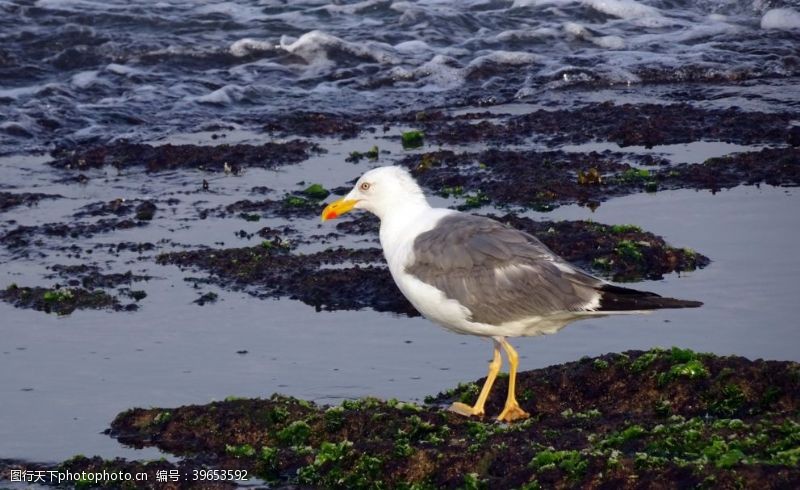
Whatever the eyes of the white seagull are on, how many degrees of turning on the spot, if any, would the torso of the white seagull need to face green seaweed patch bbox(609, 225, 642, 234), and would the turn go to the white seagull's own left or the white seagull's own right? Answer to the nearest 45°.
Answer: approximately 90° to the white seagull's own right

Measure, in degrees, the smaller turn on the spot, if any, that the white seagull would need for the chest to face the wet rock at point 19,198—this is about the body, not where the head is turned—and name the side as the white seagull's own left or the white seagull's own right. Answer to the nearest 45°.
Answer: approximately 45° to the white seagull's own right

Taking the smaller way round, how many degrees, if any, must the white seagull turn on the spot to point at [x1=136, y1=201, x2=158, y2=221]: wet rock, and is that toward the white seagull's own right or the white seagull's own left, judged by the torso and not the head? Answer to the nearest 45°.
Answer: approximately 45° to the white seagull's own right

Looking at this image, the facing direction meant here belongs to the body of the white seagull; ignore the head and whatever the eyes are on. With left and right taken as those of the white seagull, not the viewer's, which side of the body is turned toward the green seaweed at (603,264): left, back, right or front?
right

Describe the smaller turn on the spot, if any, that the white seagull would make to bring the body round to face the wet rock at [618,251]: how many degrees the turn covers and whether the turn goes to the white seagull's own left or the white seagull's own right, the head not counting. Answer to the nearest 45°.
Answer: approximately 90° to the white seagull's own right

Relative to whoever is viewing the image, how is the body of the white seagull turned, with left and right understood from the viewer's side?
facing to the left of the viewer

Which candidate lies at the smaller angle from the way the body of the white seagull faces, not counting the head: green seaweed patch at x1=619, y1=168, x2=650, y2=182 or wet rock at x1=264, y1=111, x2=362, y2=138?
the wet rock

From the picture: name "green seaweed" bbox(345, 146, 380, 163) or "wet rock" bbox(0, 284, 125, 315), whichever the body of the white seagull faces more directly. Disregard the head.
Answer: the wet rock

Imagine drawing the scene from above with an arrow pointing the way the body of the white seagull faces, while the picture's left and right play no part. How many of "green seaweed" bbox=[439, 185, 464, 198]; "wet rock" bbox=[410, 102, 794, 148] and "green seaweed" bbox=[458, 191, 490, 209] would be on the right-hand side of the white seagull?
3

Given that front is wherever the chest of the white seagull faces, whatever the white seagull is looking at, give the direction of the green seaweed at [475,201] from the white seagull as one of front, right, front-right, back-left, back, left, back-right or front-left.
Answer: right

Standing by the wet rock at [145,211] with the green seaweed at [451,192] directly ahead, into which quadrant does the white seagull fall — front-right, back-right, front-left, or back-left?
front-right

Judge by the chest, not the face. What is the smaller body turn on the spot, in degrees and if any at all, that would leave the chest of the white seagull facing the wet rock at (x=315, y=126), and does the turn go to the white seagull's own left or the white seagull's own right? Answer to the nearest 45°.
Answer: approximately 90° to the white seagull's own right

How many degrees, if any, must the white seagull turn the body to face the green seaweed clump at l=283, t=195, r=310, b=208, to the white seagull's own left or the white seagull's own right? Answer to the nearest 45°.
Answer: approximately 45° to the white seagull's own right

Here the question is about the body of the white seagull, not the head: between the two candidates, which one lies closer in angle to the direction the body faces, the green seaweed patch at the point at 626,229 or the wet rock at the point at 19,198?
the wet rock
